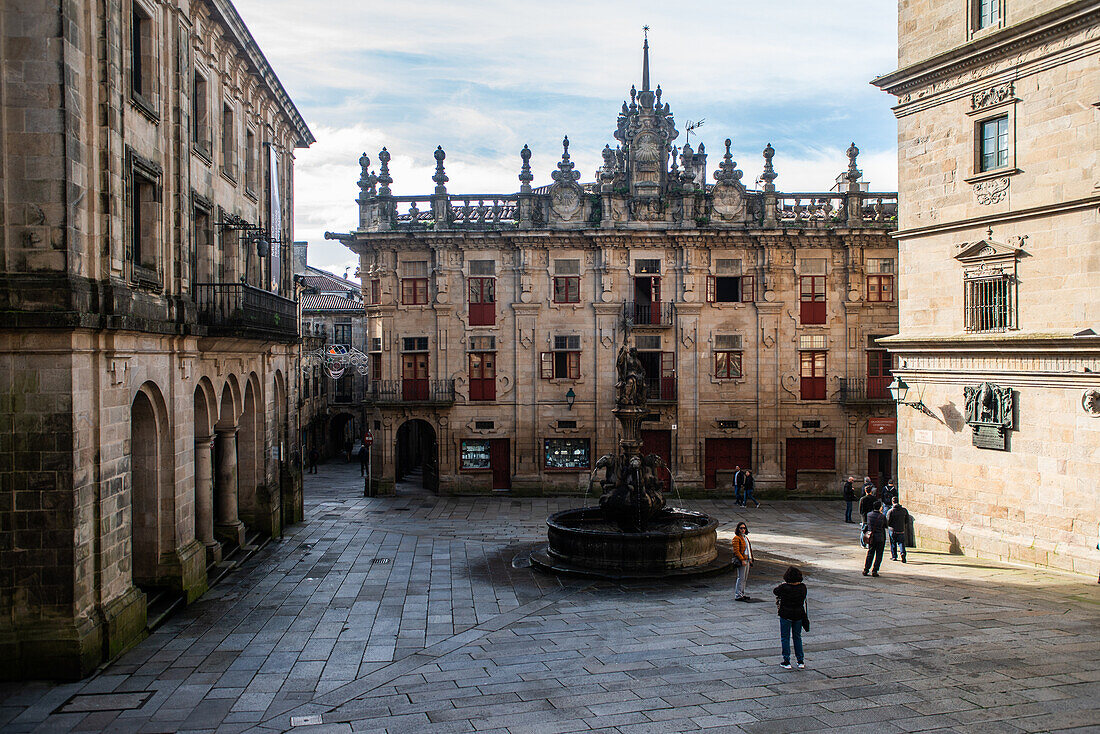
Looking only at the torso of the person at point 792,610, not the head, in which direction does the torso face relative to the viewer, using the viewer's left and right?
facing away from the viewer

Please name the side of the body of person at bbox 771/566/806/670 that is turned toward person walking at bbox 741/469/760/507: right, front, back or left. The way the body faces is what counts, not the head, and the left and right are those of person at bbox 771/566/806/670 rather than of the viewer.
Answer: front

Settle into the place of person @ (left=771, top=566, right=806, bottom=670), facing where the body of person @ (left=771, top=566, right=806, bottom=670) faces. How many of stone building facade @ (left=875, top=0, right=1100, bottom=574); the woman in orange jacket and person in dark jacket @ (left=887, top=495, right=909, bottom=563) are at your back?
0

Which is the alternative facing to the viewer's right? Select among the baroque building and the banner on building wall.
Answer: the banner on building wall

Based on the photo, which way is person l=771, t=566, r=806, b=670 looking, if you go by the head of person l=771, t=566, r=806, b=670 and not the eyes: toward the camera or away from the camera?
away from the camera

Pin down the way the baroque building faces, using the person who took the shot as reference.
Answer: facing the viewer

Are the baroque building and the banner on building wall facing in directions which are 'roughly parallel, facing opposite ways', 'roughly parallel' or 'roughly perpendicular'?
roughly perpendicular

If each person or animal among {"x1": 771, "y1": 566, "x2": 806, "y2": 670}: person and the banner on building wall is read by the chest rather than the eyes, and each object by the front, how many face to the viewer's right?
1

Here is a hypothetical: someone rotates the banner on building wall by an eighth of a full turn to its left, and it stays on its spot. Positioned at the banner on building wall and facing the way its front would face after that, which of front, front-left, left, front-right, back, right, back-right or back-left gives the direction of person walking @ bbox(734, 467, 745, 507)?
front-right

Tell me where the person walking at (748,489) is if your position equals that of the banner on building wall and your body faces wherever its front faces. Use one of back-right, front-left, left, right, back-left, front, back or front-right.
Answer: front

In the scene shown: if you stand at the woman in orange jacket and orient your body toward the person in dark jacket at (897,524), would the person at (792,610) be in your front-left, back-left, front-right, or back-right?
back-right

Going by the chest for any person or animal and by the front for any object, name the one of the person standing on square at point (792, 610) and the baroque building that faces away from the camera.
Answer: the person standing on square

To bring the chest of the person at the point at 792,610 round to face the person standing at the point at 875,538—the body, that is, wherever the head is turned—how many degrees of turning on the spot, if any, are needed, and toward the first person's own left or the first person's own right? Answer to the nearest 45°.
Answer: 0° — they already face them

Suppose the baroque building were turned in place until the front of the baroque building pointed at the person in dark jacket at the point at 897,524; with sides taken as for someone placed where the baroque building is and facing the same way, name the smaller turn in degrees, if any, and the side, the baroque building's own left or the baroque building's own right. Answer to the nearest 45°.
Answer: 0° — it already faces them

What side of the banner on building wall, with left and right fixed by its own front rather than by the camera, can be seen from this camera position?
right

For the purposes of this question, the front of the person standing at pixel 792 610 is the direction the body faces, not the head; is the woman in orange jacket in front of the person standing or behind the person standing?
in front

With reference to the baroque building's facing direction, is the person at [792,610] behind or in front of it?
in front

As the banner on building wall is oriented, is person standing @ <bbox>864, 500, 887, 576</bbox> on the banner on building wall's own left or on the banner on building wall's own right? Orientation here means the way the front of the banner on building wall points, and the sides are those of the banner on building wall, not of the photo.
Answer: on the banner on building wall's own right

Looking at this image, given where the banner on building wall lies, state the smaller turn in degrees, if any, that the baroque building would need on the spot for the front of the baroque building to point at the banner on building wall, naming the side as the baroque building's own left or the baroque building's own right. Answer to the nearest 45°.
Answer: approximately 45° to the baroque building's own right

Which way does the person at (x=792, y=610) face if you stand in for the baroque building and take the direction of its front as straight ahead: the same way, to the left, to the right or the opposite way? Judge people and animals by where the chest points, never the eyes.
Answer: the opposite way

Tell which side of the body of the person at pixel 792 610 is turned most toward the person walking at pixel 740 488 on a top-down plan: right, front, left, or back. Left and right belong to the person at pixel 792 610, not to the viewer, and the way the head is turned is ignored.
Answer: front

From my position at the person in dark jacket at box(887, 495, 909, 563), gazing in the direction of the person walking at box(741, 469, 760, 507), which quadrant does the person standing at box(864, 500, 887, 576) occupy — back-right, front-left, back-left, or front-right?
back-left
